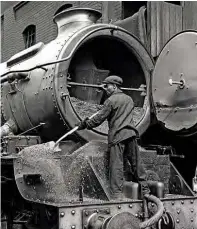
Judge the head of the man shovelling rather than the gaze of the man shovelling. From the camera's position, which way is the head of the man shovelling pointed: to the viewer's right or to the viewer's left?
to the viewer's left
